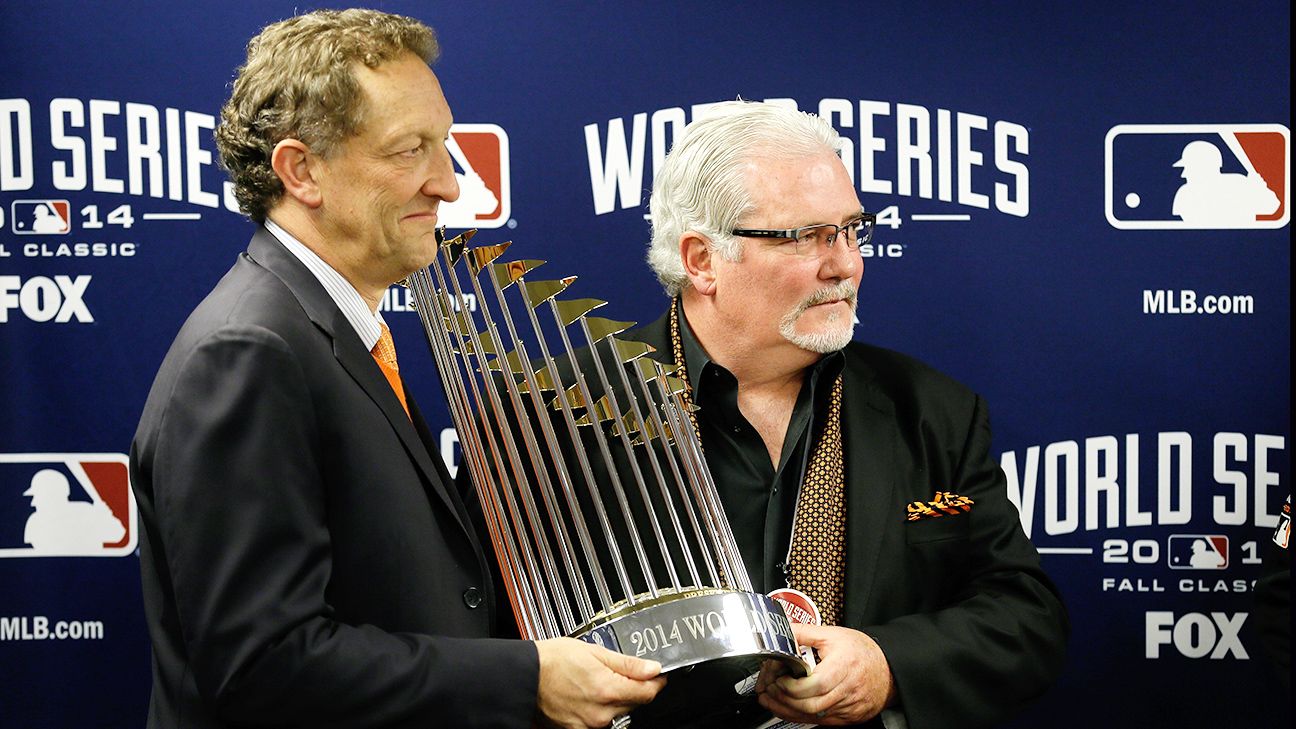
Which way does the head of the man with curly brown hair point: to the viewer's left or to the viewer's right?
to the viewer's right

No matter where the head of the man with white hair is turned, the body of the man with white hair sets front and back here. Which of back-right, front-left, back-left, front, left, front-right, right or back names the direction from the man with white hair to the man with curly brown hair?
front-right

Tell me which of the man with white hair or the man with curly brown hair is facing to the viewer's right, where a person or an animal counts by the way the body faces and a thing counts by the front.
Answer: the man with curly brown hair

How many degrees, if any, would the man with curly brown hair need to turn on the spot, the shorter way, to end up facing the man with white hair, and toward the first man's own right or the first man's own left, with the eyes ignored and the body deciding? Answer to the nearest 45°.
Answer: approximately 45° to the first man's own left

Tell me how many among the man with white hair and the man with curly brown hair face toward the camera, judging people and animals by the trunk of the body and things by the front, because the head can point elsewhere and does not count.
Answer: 1

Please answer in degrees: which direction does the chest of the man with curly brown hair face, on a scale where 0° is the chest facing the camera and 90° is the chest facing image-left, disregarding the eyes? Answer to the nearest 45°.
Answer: approximately 270°

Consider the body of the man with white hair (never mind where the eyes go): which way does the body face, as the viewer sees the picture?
toward the camera

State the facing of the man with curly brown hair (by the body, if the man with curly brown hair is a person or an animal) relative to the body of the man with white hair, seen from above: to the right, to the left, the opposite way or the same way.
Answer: to the left
